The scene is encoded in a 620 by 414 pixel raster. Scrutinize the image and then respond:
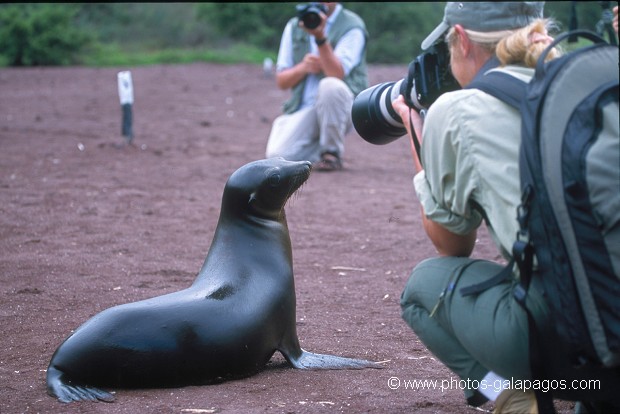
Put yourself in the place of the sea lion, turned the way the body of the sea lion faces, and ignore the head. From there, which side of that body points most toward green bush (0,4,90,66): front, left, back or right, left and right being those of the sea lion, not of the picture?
left

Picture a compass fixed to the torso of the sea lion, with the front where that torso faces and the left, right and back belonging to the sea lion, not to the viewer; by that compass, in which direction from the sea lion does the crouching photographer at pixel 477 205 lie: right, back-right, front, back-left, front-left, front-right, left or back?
front-right

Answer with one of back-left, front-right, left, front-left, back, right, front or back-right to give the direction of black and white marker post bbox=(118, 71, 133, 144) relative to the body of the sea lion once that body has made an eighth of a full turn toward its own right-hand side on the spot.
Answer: back-left

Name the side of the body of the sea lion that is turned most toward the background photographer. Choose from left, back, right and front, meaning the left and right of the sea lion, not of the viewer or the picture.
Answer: left

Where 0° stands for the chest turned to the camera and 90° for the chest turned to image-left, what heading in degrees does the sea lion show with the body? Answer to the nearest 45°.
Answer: approximately 270°

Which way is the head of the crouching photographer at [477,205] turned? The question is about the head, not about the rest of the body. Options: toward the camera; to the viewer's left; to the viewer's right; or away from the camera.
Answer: to the viewer's left
